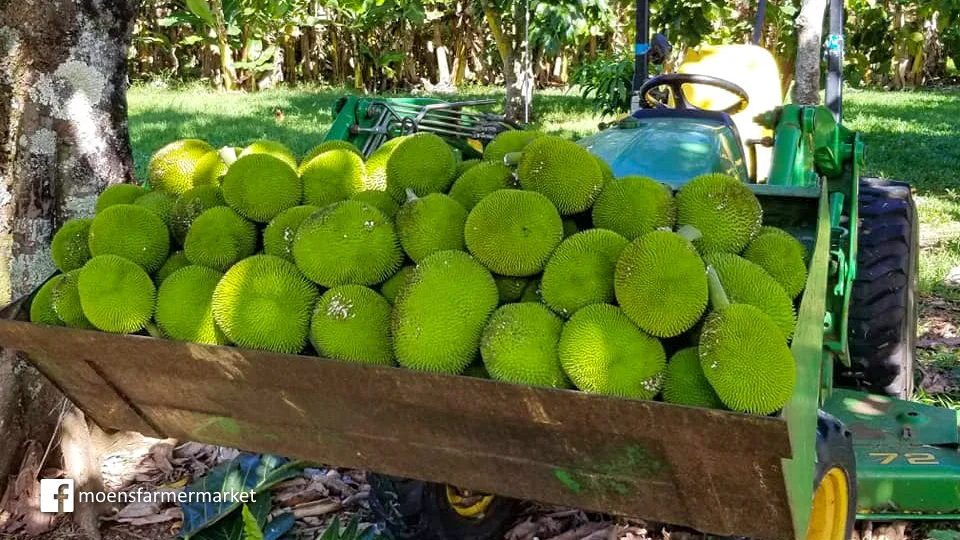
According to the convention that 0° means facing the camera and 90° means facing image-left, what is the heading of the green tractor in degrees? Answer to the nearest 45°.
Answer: approximately 45°

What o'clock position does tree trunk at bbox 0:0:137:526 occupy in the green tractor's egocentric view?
The tree trunk is roughly at 3 o'clock from the green tractor.

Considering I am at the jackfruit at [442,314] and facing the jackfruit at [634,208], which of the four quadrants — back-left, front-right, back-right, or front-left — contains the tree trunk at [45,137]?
back-left
